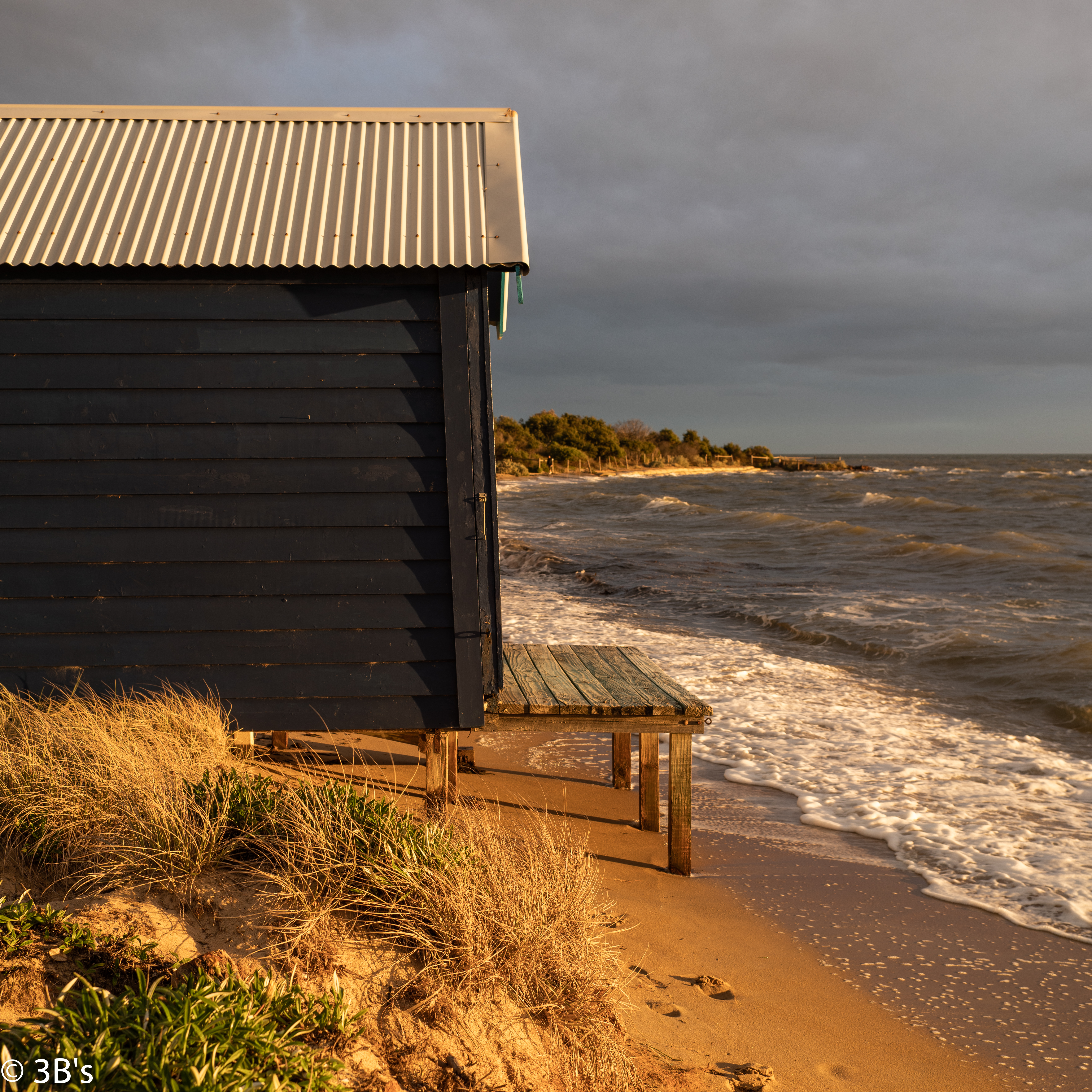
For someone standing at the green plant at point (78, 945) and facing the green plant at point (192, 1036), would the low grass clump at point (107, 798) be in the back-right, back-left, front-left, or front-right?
back-left

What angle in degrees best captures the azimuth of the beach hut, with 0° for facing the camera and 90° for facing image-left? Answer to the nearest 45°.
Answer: approximately 270°

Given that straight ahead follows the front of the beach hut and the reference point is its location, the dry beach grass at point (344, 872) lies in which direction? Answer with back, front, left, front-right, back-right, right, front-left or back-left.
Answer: right

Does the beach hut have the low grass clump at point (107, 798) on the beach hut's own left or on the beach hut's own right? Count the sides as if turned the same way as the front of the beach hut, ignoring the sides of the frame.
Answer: on the beach hut's own right

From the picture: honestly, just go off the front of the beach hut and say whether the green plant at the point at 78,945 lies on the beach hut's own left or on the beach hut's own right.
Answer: on the beach hut's own right

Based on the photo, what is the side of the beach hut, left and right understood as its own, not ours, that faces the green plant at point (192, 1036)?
right
